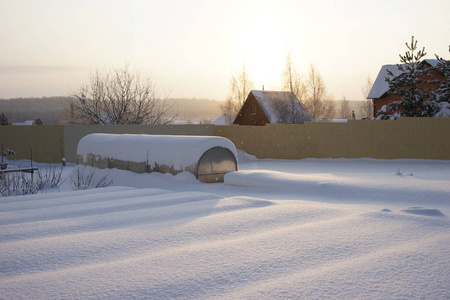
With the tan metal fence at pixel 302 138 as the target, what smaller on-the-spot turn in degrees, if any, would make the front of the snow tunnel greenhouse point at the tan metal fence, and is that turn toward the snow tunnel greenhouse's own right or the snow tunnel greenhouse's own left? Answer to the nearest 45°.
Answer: approximately 90° to the snow tunnel greenhouse's own left

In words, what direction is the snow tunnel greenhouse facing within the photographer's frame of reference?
facing the viewer and to the right of the viewer

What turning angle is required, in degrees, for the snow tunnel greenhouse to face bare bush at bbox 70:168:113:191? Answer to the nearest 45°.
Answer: approximately 135° to its right

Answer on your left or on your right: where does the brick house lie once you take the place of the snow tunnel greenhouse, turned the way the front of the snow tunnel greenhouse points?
on your left

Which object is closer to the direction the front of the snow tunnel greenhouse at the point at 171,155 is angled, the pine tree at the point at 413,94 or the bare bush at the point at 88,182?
the pine tree

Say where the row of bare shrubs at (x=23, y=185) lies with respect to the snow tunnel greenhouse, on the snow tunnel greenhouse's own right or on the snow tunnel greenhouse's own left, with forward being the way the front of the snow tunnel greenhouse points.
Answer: on the snow tunnel greenhouse's own right
